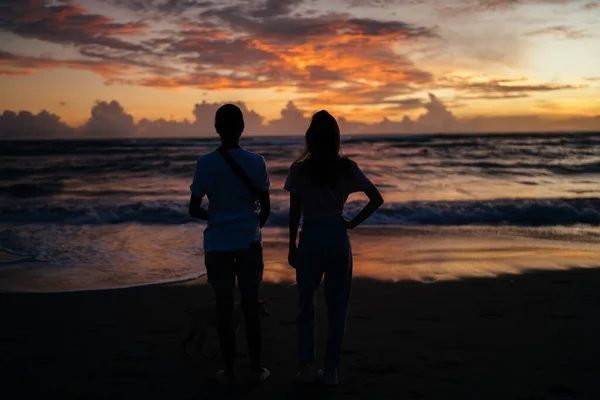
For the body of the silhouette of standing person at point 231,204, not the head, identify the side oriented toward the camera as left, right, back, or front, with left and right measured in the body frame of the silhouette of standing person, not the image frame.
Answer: back

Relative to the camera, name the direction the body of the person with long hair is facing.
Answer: away from the camera

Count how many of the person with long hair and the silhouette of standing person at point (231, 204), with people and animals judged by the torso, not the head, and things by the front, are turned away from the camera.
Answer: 2

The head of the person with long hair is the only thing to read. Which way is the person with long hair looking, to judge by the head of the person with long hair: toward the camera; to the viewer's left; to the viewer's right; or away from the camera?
away from the camera

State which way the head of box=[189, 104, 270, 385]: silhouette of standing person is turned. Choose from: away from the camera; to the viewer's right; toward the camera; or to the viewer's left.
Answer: away from the camera
